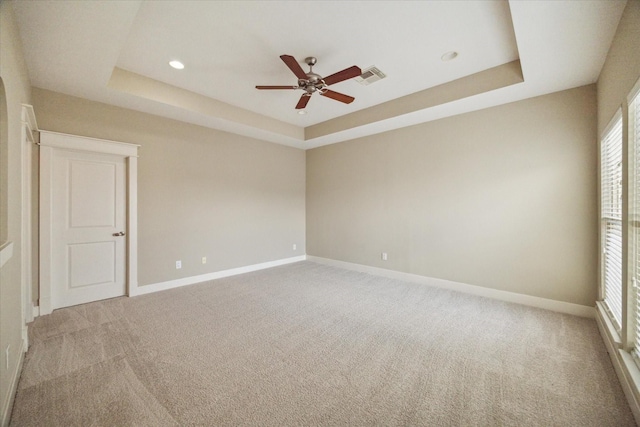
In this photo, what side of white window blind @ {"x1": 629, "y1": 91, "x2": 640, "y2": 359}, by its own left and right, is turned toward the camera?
left

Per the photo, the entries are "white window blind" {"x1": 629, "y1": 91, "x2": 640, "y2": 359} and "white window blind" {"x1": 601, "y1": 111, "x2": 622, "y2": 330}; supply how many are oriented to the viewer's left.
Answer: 2

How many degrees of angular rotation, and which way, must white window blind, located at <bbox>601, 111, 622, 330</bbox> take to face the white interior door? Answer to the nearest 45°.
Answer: approximately 45° to its left

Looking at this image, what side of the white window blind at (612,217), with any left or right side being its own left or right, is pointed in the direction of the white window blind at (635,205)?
left

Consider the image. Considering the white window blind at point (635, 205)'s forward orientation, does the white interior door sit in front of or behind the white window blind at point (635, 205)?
in front

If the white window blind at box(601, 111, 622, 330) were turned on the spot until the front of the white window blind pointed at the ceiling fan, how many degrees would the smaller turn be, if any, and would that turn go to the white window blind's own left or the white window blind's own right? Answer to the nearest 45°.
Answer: approximately 45° to the white window blind's own left

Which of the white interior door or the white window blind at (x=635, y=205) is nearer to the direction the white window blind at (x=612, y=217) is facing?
the white interior door

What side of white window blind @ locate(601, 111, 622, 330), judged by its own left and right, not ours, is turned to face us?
left

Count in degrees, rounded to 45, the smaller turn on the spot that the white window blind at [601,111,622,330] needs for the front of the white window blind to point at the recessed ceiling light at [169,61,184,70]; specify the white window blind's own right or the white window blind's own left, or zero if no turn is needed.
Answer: approximately 45° to the white window blind's own left
